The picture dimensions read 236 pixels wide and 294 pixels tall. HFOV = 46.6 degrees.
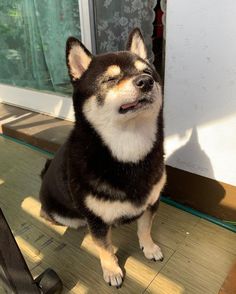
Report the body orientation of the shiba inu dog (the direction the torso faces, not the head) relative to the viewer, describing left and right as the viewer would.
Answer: facing the viewer and to the right of the viewer

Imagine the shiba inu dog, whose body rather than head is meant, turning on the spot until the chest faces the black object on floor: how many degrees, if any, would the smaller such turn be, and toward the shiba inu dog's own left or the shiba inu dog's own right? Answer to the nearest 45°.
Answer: approximately 90° to the shiba inu dog's own right

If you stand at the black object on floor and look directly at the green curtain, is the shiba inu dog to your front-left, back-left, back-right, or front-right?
front-right

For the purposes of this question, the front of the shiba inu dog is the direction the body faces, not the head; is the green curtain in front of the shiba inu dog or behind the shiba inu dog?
behind
